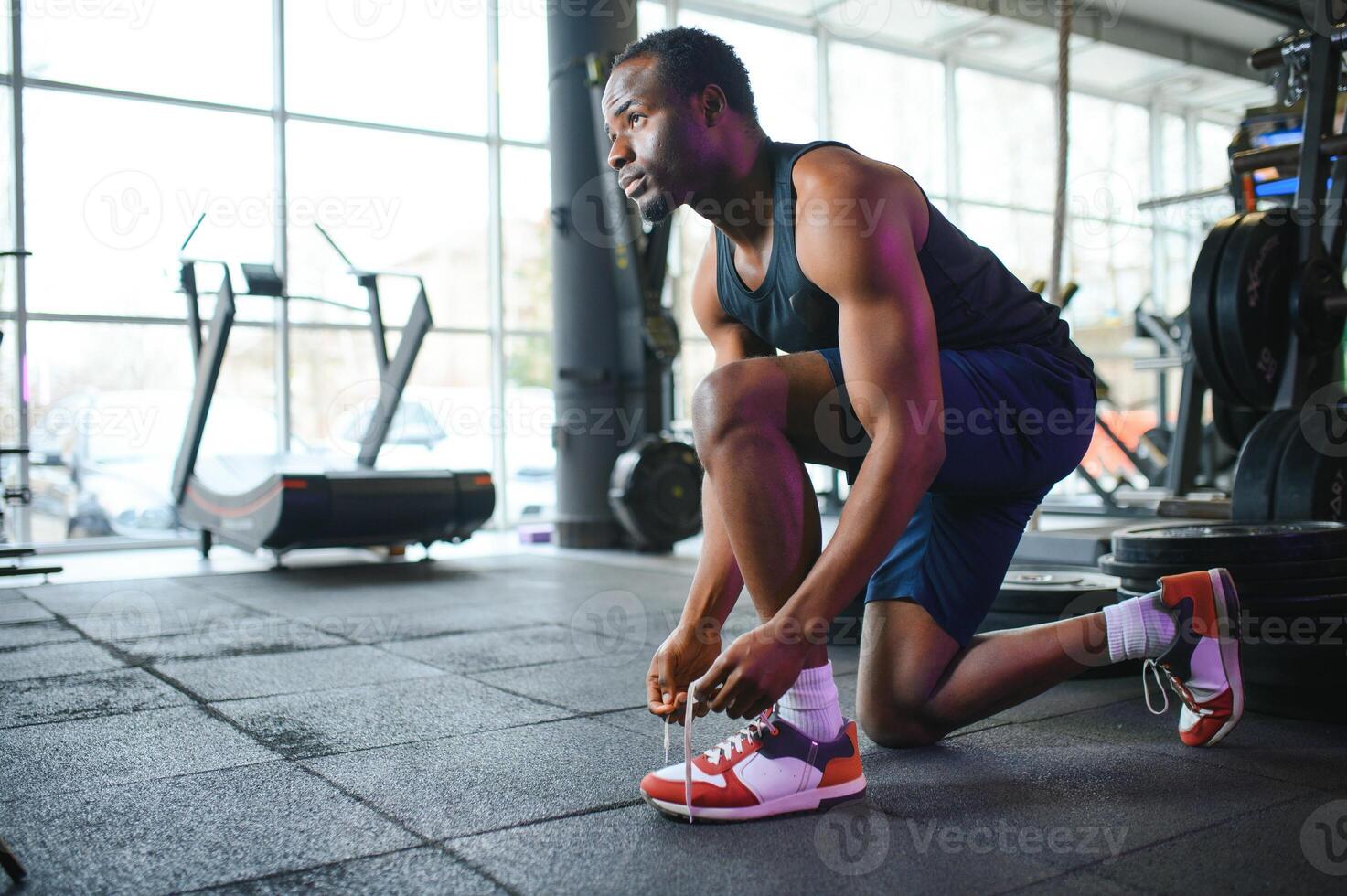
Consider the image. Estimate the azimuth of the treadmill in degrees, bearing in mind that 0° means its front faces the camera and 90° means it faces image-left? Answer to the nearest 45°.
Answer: approximately 135°

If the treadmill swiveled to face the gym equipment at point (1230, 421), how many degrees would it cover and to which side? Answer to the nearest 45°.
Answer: approximately 180°

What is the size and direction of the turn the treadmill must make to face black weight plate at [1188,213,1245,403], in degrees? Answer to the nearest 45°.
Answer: approximately 180°

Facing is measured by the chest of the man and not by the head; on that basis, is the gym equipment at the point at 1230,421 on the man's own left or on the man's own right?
on the man's own right

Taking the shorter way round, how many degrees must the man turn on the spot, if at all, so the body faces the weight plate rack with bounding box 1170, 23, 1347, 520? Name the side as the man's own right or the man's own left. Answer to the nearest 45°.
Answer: approximately 135° to the man's own right

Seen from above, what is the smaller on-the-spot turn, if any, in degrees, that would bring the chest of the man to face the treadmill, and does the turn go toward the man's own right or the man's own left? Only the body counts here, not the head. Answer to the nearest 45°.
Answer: approximately 45° to the man's own right

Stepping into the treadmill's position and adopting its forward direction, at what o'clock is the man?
The man is roughly at 7 o'clock from the treadmill.

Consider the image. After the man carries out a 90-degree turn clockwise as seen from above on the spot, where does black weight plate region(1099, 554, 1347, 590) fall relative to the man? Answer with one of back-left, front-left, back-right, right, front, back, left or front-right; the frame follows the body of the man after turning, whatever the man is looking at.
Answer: front-right

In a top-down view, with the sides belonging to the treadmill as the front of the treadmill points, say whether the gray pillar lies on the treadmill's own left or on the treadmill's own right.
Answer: on the treadmill's own right

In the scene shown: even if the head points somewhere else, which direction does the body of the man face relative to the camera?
to the viewer's left

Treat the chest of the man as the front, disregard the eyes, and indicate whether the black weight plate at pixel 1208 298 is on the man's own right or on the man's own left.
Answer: on the man's own right

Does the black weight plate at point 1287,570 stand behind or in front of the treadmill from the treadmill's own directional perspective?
behind

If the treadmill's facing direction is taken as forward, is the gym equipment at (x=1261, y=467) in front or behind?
behind
